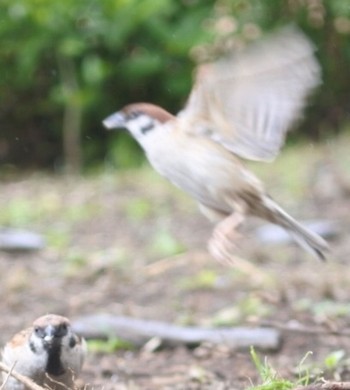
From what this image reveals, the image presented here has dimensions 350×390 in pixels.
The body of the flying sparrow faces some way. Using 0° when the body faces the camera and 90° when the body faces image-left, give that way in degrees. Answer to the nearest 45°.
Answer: approximately 90°
